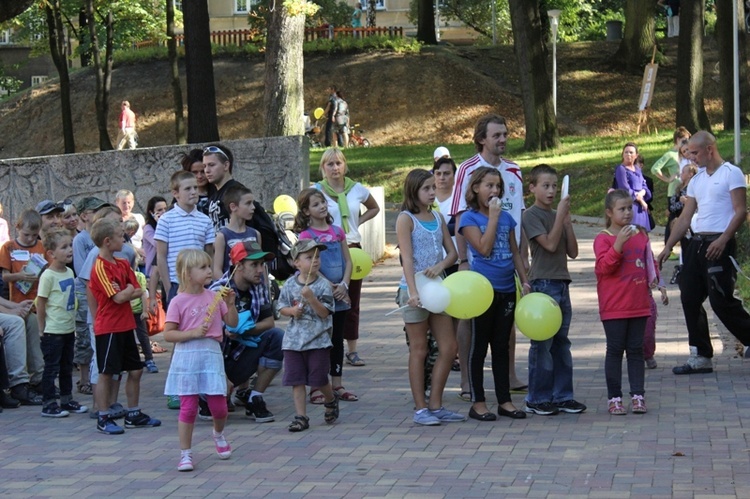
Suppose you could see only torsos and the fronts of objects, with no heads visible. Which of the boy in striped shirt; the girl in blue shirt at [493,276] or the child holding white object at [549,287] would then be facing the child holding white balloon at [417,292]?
the boy in striped shirt

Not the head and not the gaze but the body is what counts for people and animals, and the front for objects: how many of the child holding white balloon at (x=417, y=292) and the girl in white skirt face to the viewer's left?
0

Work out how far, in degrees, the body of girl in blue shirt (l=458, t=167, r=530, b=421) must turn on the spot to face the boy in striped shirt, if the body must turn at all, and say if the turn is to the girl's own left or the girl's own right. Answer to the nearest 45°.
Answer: approximately 135° to the girl's own right

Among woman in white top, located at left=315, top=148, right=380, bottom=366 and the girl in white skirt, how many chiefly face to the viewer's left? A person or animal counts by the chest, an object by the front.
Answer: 0

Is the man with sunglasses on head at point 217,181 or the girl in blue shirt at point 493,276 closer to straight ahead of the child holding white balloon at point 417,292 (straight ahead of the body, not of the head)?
the girl in blue shirt

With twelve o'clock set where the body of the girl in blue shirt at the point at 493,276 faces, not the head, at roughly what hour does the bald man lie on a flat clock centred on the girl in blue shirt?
The bald man is roughly at 9 o'clock from the girl in blue shirt.

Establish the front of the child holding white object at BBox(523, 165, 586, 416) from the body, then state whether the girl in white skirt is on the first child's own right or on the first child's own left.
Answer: on the first child's own right

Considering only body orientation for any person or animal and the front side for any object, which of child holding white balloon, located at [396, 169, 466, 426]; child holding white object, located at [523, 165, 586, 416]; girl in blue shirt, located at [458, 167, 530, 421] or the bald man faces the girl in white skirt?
the bald man

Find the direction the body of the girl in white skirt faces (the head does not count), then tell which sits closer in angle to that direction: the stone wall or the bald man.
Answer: the bald man
